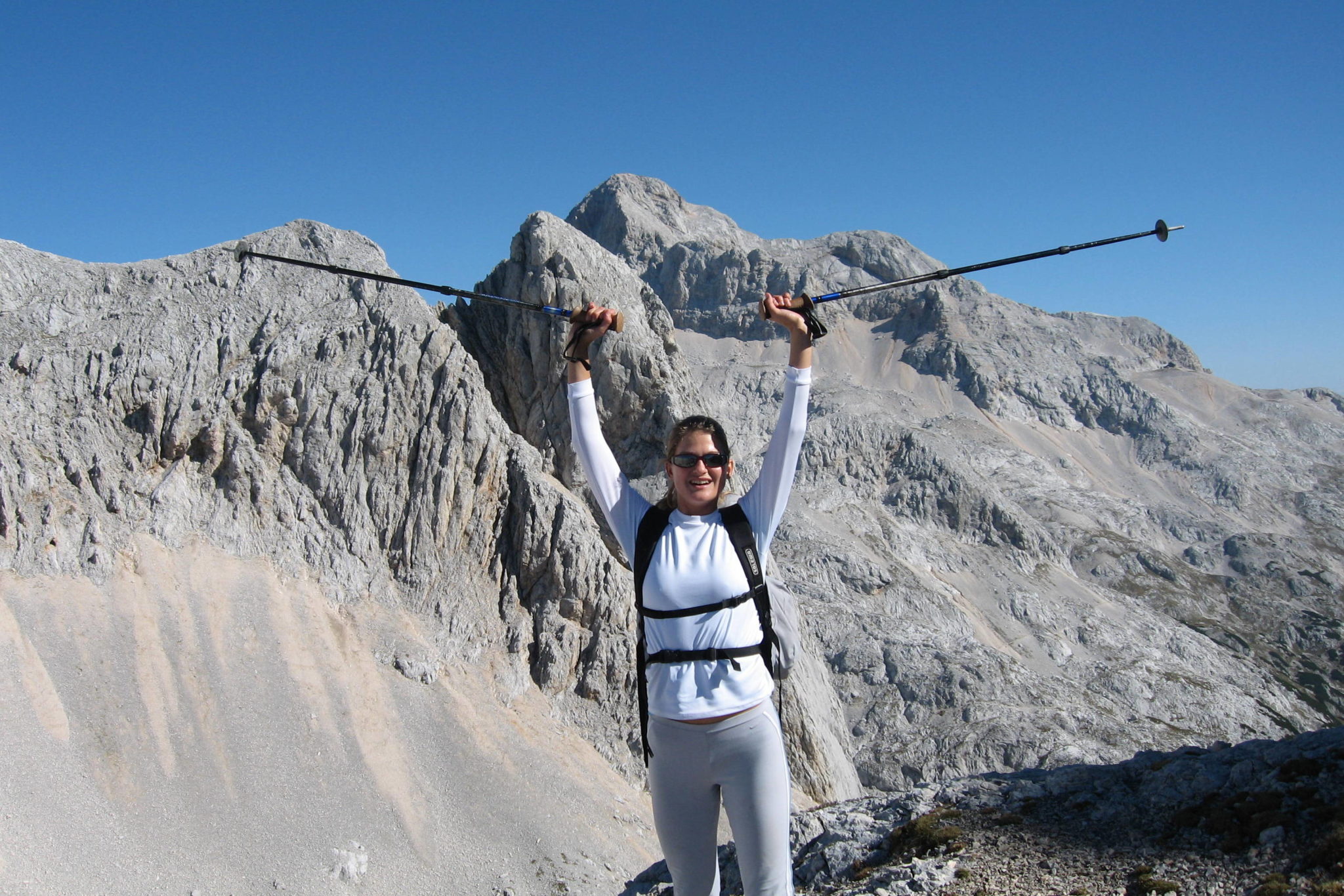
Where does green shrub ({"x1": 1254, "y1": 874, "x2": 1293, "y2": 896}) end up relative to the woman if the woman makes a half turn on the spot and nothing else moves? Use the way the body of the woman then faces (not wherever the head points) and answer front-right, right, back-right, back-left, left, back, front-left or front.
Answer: front-right

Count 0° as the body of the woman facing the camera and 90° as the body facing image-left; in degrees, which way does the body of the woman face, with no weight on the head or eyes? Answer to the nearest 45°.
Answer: approximately 0°

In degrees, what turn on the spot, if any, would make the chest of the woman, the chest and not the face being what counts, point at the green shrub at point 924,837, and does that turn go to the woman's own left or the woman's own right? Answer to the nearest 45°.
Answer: approximately 180°
